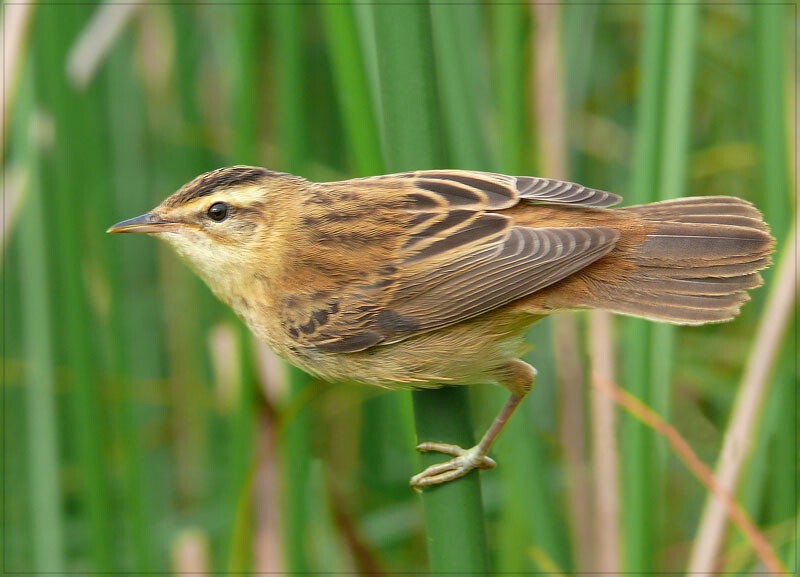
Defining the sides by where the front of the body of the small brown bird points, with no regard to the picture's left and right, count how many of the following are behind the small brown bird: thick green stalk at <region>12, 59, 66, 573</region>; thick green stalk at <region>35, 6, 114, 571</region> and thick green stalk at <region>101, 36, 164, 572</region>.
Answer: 0

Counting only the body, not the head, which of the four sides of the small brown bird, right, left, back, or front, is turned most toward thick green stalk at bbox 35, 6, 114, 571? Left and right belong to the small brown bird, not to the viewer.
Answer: front

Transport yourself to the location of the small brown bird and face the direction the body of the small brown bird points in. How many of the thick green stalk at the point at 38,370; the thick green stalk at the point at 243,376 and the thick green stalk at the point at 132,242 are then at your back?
0

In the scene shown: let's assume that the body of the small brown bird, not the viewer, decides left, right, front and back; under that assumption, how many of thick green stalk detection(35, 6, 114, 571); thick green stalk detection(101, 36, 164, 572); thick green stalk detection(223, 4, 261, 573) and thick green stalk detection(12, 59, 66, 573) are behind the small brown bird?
0

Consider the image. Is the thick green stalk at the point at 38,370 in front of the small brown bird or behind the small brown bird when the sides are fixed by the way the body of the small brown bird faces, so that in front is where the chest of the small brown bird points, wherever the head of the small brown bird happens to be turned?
in front

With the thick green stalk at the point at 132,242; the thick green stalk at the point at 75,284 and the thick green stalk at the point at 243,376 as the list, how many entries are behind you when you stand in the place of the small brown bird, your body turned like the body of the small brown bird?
0

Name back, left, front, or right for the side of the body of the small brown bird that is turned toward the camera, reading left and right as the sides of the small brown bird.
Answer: left

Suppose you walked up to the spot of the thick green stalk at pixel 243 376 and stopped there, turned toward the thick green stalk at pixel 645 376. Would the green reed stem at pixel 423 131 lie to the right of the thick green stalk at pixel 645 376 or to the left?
right

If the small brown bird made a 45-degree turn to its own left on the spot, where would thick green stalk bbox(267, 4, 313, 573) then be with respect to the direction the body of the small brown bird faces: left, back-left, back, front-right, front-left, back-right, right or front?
right
